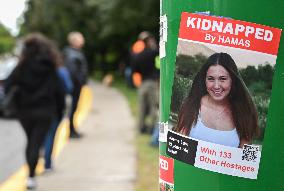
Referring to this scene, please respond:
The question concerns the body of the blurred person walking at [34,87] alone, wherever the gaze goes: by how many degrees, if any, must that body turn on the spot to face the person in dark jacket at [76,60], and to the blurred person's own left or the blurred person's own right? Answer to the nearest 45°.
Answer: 0° — they already face them

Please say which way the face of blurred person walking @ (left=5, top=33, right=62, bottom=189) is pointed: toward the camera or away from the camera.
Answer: away from the camera

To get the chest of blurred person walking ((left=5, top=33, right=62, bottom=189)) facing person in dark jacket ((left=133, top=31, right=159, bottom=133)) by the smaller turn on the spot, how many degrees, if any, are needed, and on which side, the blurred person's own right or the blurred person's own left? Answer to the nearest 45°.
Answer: approximately 45° to the blurred person's own right

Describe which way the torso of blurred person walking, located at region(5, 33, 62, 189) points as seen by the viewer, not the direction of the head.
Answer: away from the camera

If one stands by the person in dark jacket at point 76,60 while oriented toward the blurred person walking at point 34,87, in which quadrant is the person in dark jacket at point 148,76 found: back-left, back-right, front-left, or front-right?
back-left
